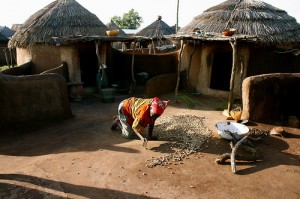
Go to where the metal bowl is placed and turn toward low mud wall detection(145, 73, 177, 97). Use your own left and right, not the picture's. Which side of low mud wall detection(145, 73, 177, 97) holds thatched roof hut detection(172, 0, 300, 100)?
right

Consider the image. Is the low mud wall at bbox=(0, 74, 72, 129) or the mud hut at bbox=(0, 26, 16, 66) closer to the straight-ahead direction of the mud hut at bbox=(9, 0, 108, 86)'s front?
the low mud wall

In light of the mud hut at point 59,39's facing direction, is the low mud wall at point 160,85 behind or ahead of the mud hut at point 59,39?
ahead

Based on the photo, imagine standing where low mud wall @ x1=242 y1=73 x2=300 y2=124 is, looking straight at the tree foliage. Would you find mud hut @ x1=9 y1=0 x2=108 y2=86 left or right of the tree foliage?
left

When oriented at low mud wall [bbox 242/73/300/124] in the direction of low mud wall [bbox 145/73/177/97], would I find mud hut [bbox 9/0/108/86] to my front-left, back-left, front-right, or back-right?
front-left

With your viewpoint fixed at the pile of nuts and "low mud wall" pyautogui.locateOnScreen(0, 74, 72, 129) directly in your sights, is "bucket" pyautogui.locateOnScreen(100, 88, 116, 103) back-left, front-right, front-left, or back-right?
front-right

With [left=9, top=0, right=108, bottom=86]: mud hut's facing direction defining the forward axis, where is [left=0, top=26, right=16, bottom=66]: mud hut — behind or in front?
behind

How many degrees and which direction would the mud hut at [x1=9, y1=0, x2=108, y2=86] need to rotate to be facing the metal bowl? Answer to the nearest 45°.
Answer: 0° — it already faces it

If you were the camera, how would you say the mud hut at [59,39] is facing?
facing the viewer and to the right of the viewer

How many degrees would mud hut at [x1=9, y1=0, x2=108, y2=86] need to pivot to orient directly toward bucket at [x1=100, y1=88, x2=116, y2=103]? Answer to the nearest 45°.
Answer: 0° — it already faces it

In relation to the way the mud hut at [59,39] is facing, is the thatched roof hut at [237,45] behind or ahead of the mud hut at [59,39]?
ahead

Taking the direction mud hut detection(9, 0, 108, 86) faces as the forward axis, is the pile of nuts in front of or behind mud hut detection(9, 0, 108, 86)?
in front

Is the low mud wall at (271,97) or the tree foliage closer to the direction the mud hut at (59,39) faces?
the low mud wall

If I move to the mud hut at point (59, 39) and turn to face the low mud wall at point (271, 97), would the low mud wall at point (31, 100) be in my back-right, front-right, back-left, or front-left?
front-right
